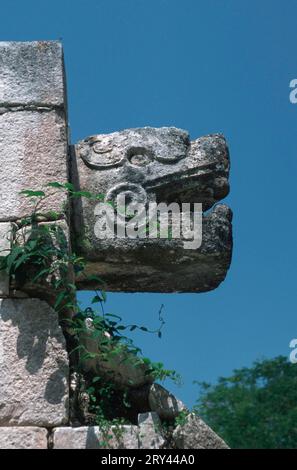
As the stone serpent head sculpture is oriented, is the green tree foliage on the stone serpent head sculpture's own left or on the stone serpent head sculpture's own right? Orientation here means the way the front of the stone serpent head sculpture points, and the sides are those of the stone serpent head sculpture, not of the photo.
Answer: on the stone serpent head sculpture's own left

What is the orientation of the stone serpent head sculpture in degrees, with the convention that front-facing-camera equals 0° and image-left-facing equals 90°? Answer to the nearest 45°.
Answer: approximately 270°

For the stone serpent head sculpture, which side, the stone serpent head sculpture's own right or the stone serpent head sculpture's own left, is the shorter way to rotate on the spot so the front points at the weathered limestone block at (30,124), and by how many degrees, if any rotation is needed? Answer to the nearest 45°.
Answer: approximately 180°

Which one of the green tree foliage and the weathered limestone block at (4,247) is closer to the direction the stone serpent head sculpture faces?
the green tree foliage
